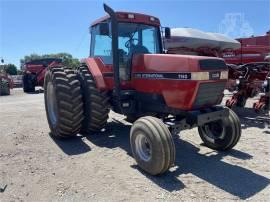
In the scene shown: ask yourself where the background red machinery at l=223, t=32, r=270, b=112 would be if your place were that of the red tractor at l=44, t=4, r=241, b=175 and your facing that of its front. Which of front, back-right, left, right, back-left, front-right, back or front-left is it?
left

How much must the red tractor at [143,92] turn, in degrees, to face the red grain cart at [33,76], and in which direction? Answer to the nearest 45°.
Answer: approximately 180°

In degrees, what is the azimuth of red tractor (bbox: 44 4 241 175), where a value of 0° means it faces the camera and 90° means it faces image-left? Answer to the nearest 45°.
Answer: approximately 315°
